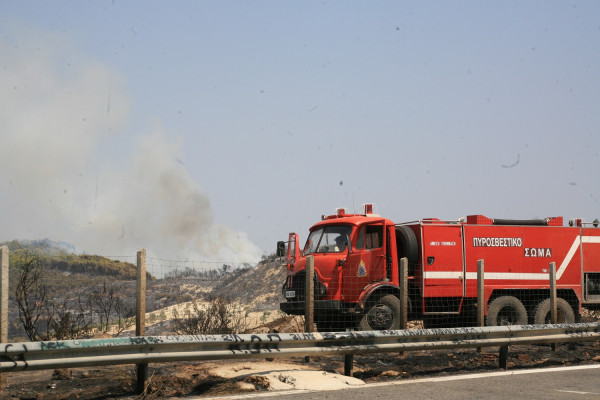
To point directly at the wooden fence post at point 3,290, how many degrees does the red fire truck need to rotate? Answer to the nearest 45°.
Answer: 0° — it already faces it

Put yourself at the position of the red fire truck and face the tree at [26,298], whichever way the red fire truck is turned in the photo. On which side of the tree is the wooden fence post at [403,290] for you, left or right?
left

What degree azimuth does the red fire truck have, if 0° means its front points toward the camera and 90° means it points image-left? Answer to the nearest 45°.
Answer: approximately 45°
